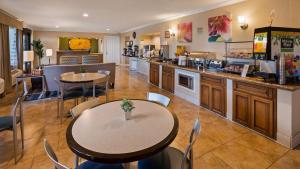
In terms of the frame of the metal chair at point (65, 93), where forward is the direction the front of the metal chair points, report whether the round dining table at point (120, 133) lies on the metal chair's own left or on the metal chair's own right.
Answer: on the metal chair's own right

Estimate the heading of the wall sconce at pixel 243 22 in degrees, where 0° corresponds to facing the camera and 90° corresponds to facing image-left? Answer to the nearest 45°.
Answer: approximately 45°

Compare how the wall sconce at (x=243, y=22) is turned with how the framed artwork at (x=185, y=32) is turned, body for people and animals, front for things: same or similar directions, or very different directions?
same or similar directions

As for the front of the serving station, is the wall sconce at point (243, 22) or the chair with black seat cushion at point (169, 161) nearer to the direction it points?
the chair with black seat cushion

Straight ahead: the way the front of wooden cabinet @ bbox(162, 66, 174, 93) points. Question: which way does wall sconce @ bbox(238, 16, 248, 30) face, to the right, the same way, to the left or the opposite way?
the same way

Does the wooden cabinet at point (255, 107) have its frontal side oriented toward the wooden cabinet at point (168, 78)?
no

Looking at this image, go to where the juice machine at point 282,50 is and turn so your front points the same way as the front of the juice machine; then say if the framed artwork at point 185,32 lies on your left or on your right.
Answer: on your right

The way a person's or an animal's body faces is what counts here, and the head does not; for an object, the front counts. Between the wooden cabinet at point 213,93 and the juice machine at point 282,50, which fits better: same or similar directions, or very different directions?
same or similar directions

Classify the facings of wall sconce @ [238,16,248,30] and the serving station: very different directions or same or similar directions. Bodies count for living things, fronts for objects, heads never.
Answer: same or similar directions

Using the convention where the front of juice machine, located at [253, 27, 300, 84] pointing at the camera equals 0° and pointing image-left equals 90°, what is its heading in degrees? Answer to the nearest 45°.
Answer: approximately 45°

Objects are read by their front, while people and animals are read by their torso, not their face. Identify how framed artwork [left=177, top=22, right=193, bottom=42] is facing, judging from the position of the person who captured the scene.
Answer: facing the viewer and to the left of the viewer

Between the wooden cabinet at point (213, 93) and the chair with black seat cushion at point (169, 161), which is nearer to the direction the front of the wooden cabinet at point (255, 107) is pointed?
the chair with black seat cushion

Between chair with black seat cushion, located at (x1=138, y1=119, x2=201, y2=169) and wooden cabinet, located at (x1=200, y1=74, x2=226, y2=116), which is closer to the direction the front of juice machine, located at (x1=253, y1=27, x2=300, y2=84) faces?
the chair with black seat cushion
